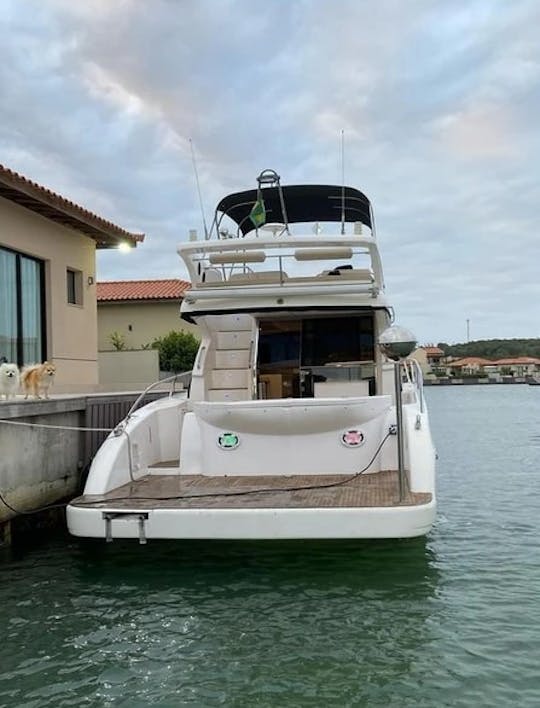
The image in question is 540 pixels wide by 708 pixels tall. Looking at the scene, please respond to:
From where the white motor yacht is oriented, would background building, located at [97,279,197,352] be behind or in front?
in front

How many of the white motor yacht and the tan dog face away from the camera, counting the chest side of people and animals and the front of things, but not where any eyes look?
1

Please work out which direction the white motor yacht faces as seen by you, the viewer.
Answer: facing away from the viewer

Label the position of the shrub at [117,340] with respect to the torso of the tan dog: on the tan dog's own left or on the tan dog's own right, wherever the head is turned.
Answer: on the tan dog's own left

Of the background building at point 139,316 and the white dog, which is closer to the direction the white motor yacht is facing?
the background building

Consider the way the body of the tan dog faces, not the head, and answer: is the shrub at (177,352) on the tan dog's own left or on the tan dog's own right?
on the tan dog's own left

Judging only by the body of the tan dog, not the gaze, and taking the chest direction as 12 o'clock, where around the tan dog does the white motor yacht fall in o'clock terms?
The white motor yacht is roughly at 12 o'clock from the tan dog.

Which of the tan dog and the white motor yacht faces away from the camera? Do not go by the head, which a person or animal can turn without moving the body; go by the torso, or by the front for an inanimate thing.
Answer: the white motor yacht

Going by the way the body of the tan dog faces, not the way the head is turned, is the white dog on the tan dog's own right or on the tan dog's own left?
on the tan dog's own right

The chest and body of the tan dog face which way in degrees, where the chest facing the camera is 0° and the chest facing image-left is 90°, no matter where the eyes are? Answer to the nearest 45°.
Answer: approximately 315°
